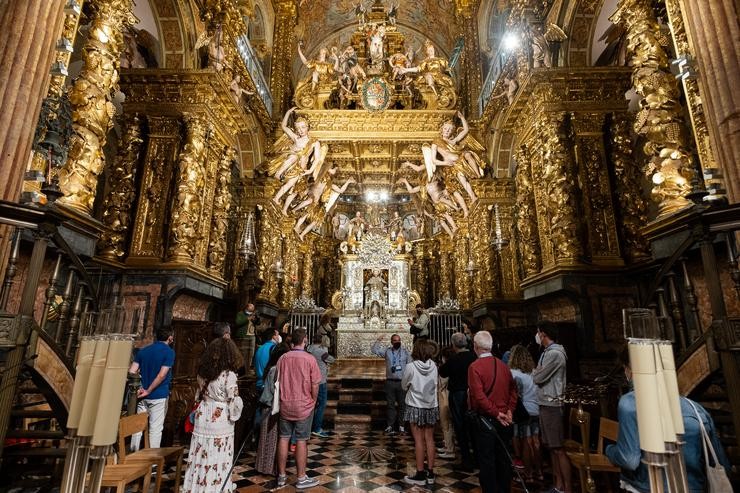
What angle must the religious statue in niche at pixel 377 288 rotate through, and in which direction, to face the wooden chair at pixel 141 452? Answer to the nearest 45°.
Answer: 0° — it already faces it

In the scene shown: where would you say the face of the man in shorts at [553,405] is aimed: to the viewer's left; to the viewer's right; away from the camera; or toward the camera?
to the viewer's left

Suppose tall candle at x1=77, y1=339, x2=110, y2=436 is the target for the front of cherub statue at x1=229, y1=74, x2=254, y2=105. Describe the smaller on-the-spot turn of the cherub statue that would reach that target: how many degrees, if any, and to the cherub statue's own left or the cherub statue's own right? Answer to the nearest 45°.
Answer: approximately 45° to the cherub statue's own right

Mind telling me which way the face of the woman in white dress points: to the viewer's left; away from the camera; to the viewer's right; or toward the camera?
away from the camera

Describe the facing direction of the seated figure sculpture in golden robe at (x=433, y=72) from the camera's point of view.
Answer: facing the viewer and to the left of the viewer

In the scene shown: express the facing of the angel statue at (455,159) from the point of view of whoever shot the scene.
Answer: facing the viewer

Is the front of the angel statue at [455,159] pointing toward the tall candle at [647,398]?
yes

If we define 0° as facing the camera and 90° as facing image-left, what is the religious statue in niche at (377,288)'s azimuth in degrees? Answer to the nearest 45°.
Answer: approximately 0°

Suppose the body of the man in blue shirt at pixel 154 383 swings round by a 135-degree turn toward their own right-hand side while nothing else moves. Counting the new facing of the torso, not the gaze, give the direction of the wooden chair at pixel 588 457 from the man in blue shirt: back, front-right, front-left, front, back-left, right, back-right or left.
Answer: front-left

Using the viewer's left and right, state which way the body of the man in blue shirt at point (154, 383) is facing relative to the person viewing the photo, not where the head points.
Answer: facing away from the viewer and to the right of the viewer

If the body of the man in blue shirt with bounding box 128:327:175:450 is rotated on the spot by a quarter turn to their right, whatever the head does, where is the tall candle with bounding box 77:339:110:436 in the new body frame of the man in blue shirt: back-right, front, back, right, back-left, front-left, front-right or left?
front-right

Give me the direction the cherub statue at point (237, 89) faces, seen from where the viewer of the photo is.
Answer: facing the viewer and to the right of the viewer

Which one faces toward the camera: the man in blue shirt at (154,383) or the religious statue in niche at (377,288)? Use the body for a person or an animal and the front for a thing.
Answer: the religious statue in niche

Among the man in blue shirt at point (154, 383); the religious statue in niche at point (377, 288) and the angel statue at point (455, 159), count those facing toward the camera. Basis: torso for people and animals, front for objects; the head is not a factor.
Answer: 2

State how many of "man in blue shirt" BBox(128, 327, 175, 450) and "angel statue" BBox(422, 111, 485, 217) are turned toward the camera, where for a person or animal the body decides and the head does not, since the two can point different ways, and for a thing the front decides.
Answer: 1
